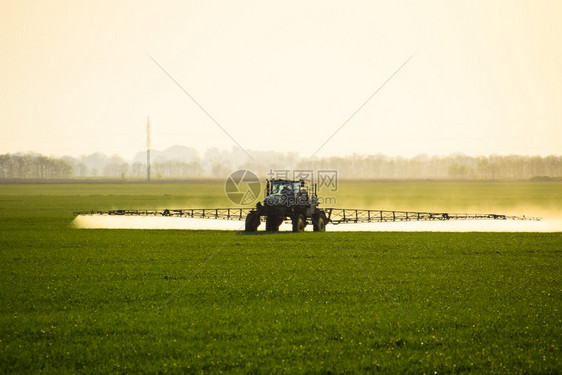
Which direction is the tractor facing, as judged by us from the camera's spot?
facing the viewer and to the left of the viewer
